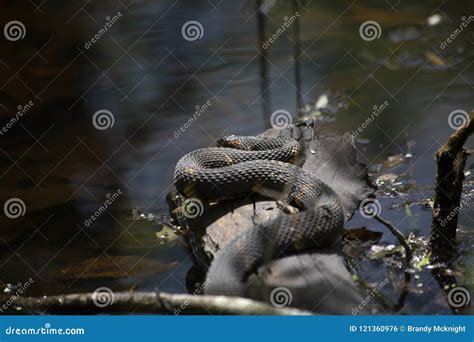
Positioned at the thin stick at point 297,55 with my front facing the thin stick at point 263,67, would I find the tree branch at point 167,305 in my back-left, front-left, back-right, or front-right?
front-left

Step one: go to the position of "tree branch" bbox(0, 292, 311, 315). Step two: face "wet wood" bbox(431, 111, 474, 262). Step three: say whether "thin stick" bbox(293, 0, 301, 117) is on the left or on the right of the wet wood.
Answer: left
